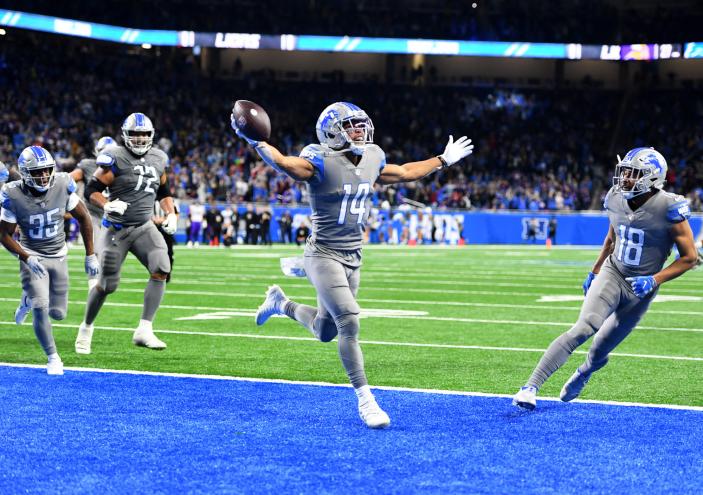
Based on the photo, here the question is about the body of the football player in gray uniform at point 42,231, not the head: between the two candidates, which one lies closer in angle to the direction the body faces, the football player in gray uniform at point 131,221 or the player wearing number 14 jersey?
the player wearing number 14 jersey

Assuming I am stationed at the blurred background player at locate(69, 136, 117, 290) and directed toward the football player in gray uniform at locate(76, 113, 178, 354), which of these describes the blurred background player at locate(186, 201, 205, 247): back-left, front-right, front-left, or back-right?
back-left

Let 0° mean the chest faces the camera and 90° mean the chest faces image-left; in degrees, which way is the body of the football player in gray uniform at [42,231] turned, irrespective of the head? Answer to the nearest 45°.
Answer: approximately 0°

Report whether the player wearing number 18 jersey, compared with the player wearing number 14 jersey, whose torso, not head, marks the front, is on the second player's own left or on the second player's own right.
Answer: on the second player's own left

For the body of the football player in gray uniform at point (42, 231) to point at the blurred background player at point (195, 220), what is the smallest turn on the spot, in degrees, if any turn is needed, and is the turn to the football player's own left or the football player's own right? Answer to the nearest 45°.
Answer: approximately 180°

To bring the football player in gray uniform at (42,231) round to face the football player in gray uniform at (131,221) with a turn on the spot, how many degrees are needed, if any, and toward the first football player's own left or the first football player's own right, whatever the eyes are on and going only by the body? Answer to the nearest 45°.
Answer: approximately 135° to the first football player's own left

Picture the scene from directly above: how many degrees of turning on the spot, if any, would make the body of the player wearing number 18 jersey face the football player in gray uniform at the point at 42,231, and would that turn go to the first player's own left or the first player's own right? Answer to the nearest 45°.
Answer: approximately 45° to the first player's own right

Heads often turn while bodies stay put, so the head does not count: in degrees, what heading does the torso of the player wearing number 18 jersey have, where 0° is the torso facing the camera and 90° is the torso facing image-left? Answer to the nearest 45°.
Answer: approximately 45°

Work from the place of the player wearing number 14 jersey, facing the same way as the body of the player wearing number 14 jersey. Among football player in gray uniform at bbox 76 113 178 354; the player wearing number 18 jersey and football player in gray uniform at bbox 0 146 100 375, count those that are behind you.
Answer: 2
